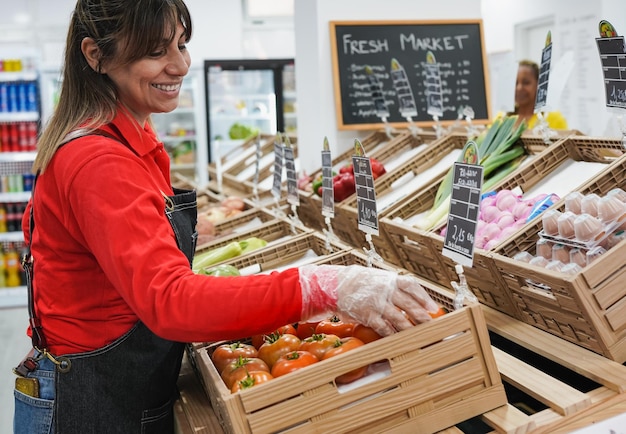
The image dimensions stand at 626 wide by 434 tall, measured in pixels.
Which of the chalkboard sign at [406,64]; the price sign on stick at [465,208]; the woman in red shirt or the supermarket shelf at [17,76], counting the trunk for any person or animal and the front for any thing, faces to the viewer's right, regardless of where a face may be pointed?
the woman in red shirt

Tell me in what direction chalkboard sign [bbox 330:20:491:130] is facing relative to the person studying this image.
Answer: facing the viewer

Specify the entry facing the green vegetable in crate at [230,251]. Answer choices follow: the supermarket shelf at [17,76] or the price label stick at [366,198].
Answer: the supermarket shelf

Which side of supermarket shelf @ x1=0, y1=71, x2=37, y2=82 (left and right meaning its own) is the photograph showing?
front

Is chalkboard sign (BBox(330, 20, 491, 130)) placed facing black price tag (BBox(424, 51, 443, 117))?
yes

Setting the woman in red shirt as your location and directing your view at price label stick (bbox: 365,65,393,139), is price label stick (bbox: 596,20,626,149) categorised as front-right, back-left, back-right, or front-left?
front-right

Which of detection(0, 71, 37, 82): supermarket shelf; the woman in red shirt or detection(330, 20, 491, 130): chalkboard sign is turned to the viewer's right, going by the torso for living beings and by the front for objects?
the woman in red shirt

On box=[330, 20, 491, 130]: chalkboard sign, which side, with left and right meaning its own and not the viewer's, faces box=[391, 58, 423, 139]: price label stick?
front

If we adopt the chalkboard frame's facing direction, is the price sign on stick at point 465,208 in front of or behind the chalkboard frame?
in front

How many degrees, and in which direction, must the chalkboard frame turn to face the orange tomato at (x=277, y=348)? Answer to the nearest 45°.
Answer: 0° — it already faces it

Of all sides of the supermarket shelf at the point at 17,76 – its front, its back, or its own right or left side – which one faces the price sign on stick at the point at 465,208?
front

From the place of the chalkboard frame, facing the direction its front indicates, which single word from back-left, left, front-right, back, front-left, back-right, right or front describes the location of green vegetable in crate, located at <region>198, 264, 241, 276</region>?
front

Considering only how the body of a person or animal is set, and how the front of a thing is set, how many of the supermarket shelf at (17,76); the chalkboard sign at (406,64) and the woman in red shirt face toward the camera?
2
